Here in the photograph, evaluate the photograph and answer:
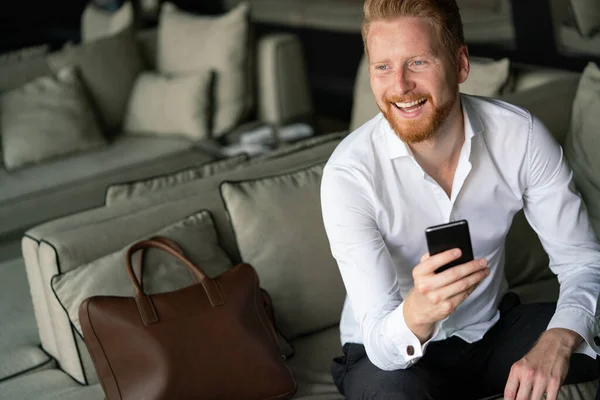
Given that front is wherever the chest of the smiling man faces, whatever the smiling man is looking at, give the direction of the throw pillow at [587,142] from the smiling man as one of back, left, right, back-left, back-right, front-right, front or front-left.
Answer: back-left

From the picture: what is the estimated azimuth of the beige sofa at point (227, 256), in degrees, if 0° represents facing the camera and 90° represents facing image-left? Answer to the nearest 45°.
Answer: approximately 315°

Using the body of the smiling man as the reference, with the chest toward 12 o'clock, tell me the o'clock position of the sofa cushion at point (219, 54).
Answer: The sofa cushion is roughly at 5 o'clock from the smiling man.

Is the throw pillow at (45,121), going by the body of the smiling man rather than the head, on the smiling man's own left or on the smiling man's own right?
on the smiling man's own right

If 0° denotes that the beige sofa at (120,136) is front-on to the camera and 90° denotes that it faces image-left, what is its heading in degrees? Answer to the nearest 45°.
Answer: approximately 315°

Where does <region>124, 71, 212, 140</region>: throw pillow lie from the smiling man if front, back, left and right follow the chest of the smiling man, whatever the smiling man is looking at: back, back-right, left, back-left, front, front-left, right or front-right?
back-right
